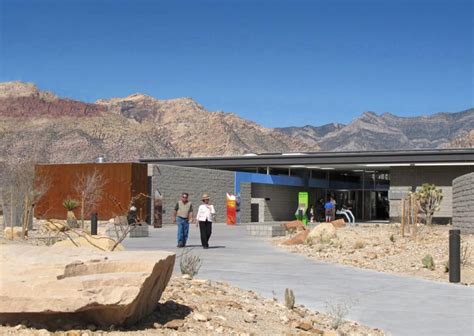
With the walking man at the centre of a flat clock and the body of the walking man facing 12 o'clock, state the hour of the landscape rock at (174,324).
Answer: The landscape rock is roughly at 12 o'clock from the walking man.

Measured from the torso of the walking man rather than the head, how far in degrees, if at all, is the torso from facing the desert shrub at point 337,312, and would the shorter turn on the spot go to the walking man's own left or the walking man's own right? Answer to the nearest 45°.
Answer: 0° — they already face it

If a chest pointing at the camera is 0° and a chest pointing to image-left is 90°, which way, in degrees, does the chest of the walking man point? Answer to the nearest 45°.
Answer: approximately 0°

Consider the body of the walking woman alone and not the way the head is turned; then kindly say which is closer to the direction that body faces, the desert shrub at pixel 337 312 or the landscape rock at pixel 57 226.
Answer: the desert shrub

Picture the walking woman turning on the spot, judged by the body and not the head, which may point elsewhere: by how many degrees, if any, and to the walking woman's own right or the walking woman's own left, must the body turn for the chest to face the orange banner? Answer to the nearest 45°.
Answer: approximately 180°

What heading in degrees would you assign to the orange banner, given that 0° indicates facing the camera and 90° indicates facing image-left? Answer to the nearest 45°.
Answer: approximately 0°

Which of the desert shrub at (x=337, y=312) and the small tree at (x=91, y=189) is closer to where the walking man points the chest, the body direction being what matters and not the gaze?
the desert shrub

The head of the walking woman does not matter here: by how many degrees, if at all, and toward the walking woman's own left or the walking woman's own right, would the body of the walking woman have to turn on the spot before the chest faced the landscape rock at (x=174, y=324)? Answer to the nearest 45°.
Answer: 0° — they already face it
